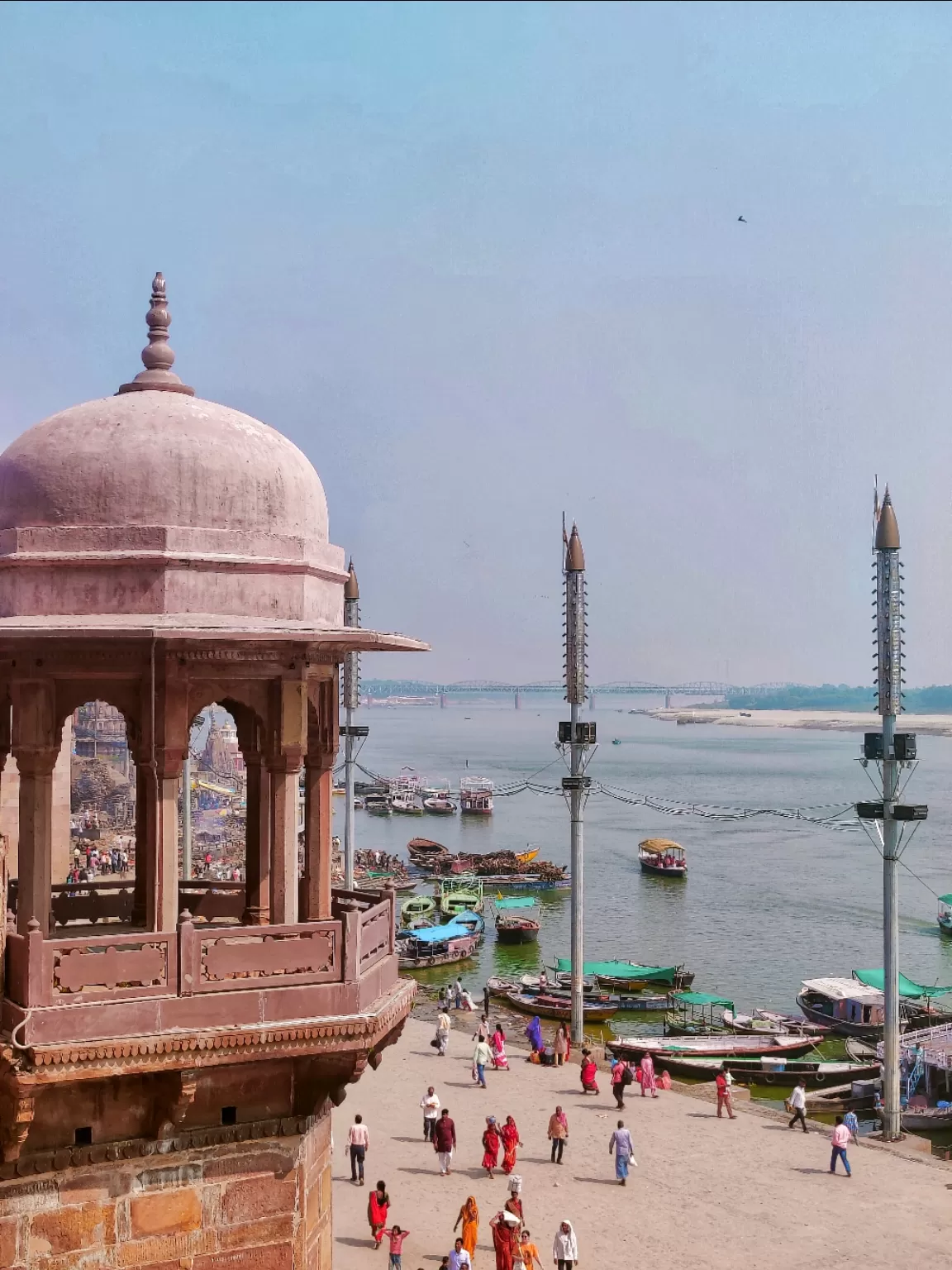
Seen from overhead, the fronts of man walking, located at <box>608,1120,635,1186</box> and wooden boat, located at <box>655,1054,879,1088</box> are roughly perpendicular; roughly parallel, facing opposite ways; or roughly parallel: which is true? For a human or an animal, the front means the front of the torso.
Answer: roughly perpendicular

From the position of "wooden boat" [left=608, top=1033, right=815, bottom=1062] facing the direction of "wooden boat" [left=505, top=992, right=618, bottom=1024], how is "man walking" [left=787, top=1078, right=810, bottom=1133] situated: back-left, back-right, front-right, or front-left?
back-left
